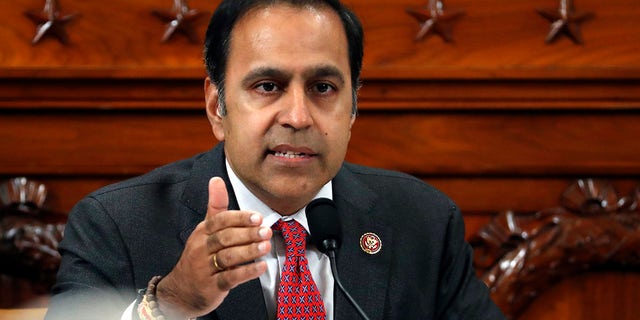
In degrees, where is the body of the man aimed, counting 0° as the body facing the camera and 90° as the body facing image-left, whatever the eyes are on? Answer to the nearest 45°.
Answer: approximately 0°
